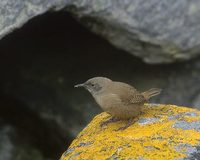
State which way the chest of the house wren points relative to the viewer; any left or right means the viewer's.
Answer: facing to the left of the viewer
